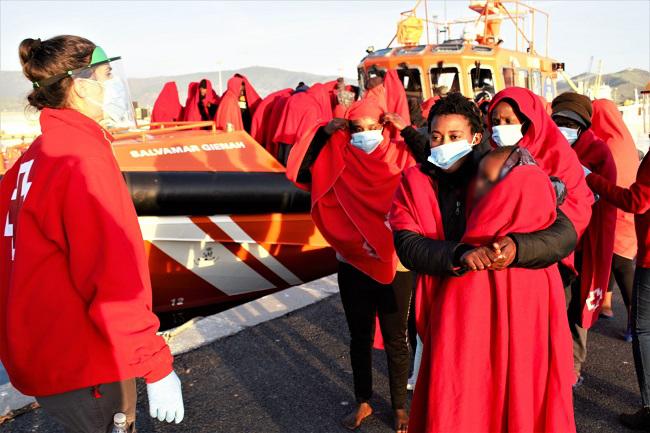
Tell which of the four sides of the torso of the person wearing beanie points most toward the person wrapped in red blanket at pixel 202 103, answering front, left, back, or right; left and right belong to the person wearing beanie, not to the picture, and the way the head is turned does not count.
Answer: right

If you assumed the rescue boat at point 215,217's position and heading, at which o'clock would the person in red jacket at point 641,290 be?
The person in red jacket is roughly at 9 o'clock from the rescue boat.

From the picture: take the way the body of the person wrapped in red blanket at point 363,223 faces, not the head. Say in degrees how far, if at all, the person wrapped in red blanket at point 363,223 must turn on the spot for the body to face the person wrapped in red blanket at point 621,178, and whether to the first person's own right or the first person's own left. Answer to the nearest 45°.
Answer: approximately 135° to the first person's own left

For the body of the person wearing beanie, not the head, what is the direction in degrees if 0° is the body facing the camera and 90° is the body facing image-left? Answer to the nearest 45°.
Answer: approximately 45°

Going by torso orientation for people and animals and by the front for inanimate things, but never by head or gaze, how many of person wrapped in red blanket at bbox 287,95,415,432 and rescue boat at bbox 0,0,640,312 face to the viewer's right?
0

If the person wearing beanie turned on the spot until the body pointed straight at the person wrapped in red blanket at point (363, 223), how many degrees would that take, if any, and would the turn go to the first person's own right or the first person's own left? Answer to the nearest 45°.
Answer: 0° — they already face them

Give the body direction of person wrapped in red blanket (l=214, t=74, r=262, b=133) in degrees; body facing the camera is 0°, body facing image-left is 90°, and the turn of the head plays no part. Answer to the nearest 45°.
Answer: approximately 315°

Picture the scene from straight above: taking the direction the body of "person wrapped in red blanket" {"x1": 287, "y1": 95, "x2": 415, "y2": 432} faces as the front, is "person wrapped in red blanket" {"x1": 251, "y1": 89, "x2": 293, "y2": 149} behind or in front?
behind

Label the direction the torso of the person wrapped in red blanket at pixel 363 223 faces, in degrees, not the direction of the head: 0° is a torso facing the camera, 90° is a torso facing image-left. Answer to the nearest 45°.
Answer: approximately 0°

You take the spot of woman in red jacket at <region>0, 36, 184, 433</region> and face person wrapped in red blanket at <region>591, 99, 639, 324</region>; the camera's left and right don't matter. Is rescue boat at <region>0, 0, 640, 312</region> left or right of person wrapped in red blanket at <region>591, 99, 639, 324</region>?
left

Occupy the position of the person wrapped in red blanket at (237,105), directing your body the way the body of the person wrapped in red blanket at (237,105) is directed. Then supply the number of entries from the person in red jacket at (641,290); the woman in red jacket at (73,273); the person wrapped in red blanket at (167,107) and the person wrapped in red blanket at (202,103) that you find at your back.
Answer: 2

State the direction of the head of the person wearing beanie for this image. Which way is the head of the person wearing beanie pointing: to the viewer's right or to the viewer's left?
to the viewer's left

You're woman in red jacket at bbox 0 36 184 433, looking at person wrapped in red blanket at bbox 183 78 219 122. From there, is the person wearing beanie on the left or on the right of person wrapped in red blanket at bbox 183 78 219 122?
right

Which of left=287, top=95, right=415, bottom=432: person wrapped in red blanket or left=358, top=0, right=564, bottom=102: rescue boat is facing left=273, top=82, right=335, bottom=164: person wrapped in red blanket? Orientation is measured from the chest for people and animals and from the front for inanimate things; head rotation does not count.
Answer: the rescue boat

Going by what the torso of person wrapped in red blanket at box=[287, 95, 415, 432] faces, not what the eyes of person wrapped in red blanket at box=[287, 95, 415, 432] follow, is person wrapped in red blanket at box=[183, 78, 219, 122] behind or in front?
behind
